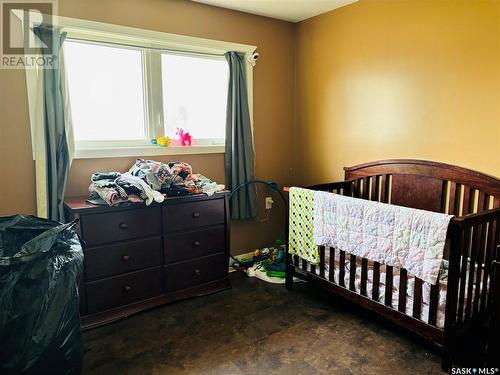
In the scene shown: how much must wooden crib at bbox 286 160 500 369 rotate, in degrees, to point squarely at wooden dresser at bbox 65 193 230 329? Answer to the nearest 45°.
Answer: approximately 45° to its right

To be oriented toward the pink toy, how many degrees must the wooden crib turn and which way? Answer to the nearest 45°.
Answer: approximately 45° to its right

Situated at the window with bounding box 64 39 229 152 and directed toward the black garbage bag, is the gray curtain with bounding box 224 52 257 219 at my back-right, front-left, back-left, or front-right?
back-left

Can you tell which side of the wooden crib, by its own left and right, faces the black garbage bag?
front

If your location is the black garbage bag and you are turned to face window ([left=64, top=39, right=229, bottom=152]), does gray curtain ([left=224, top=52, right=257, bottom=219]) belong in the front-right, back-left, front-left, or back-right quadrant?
front-right

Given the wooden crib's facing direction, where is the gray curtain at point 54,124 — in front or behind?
in front

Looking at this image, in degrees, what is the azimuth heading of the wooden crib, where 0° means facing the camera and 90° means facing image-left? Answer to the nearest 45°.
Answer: approximately 45°

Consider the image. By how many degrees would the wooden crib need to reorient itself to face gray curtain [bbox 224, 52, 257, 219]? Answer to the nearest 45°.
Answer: approximately 45° to its right
